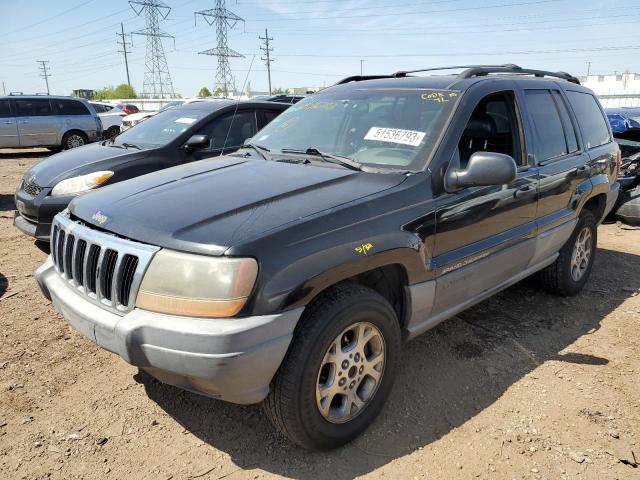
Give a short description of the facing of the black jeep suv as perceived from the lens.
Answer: facing the viewer and to the left of the viewer

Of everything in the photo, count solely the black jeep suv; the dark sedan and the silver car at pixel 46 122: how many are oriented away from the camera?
0

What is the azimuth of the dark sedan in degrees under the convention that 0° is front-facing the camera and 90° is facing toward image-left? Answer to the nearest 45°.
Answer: approximately 45°

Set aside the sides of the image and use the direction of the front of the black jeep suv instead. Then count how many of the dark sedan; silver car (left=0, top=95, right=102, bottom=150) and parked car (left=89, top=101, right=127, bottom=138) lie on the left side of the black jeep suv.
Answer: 0

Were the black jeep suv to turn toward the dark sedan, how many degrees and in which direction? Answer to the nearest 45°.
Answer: approximately 90° to its right

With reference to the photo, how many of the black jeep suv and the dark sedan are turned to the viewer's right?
0

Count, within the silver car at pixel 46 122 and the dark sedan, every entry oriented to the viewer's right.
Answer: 0

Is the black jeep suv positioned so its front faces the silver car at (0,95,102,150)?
no

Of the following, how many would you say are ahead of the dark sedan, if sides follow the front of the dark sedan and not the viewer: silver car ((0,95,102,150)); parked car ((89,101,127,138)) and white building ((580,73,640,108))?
0

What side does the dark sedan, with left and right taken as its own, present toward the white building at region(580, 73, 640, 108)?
back

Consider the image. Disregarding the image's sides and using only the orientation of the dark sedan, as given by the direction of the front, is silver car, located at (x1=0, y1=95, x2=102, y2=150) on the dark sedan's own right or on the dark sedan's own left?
on the dark sedan's own right

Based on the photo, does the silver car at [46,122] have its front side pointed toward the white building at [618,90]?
no

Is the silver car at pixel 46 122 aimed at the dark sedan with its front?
no

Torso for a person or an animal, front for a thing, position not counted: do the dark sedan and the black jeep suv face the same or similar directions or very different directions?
same or similar directions

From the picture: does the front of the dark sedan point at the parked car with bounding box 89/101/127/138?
no
